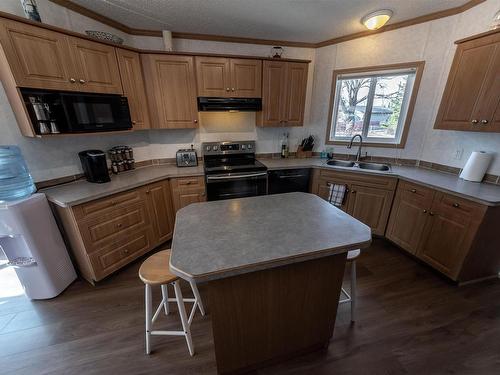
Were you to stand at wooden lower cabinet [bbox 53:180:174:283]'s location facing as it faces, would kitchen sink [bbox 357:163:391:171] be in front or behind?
in front

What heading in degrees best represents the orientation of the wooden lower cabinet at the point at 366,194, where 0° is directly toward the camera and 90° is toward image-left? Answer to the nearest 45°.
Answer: approximately 45°

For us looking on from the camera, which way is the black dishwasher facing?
facing the viewer

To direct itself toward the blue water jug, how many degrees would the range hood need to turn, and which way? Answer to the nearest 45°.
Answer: approximately 45° to its right

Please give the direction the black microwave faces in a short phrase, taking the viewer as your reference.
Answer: facing the viewer and to the right of the viewer

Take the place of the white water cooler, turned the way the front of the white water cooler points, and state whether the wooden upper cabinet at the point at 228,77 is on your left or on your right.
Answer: on your left

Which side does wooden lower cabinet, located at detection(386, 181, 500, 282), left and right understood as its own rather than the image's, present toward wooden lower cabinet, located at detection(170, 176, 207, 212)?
front

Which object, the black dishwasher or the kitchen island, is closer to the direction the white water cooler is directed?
the kitchen island

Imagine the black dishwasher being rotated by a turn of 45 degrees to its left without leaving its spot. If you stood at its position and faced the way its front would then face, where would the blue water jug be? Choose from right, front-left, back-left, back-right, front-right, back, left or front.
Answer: right

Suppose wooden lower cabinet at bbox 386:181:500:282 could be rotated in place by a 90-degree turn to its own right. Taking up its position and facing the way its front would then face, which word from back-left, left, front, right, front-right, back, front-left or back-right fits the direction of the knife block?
front-left

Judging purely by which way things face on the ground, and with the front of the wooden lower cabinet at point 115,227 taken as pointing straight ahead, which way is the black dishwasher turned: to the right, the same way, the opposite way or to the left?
to the right

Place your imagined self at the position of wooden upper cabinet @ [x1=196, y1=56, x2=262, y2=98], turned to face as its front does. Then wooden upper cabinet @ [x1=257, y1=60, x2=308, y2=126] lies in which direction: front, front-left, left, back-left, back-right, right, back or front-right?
left

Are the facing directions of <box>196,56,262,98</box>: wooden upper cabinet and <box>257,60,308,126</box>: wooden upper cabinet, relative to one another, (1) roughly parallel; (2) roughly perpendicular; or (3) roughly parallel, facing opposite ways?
roughly parallel

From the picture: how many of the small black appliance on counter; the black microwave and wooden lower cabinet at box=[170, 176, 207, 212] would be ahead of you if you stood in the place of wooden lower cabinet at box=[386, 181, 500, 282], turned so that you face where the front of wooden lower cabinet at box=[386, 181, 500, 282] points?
3

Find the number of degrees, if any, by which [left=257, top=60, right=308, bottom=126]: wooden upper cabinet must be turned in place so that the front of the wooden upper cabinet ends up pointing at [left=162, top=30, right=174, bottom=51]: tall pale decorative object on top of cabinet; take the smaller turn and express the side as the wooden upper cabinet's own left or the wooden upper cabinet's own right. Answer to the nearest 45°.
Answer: approximately 90° to the wooden upper cabinet's own right

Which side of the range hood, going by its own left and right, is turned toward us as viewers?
front

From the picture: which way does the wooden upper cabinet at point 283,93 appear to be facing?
toward the camera

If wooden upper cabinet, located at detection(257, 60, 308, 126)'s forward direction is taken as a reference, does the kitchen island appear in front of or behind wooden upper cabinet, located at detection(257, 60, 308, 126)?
in front
